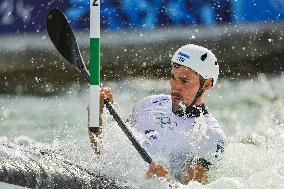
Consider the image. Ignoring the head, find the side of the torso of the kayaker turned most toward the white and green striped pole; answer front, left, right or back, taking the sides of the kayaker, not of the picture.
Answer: front

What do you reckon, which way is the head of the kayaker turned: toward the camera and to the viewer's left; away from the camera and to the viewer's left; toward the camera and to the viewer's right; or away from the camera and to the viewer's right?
toward the camera and to the viewer's left

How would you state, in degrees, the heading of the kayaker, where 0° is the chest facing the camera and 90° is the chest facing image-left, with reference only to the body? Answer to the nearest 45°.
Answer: approximately 45°
